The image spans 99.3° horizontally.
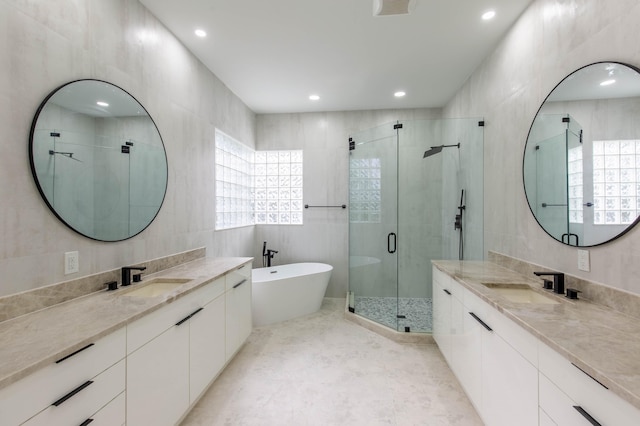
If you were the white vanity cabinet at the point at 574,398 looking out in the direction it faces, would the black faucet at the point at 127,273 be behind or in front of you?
in front

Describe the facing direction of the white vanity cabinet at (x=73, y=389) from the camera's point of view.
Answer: facing the viewer and to the right of the viewer

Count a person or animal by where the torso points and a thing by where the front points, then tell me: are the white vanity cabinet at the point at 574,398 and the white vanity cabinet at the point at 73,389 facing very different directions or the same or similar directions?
very different directions

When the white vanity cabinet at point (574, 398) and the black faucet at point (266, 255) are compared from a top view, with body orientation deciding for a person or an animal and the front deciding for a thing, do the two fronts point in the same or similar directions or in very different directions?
very different directions

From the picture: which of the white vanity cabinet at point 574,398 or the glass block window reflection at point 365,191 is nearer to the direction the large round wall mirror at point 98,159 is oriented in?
the white vanity cabinet

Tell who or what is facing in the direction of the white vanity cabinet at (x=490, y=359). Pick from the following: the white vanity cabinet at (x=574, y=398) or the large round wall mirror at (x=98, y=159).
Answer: the large round wall mirror

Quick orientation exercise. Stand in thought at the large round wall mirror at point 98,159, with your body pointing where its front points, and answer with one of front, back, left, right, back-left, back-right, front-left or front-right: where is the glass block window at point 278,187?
left

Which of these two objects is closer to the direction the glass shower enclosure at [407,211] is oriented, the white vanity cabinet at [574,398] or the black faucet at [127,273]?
the black faucet

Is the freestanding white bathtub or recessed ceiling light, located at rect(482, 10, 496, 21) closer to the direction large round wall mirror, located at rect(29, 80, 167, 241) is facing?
the recessed ceiling light

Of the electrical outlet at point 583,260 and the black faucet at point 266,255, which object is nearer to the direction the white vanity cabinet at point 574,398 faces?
the black faucet
